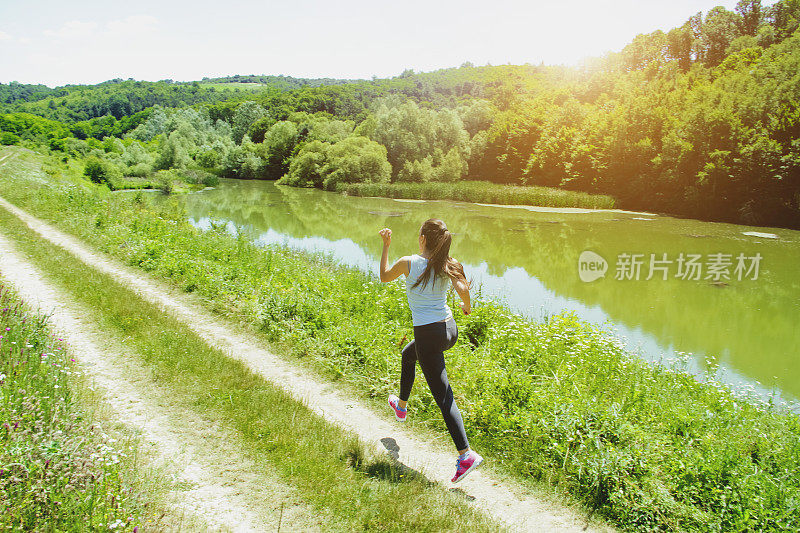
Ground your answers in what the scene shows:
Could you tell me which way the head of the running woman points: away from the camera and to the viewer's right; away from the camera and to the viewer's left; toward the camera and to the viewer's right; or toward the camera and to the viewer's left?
away from the camera and to the viewer's left

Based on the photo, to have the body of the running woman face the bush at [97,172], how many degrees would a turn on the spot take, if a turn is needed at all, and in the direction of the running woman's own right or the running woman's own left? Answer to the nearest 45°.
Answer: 0° — they already face it

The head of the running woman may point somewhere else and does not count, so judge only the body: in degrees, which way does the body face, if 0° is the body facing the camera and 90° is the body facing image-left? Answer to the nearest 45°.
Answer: approximately 135°
